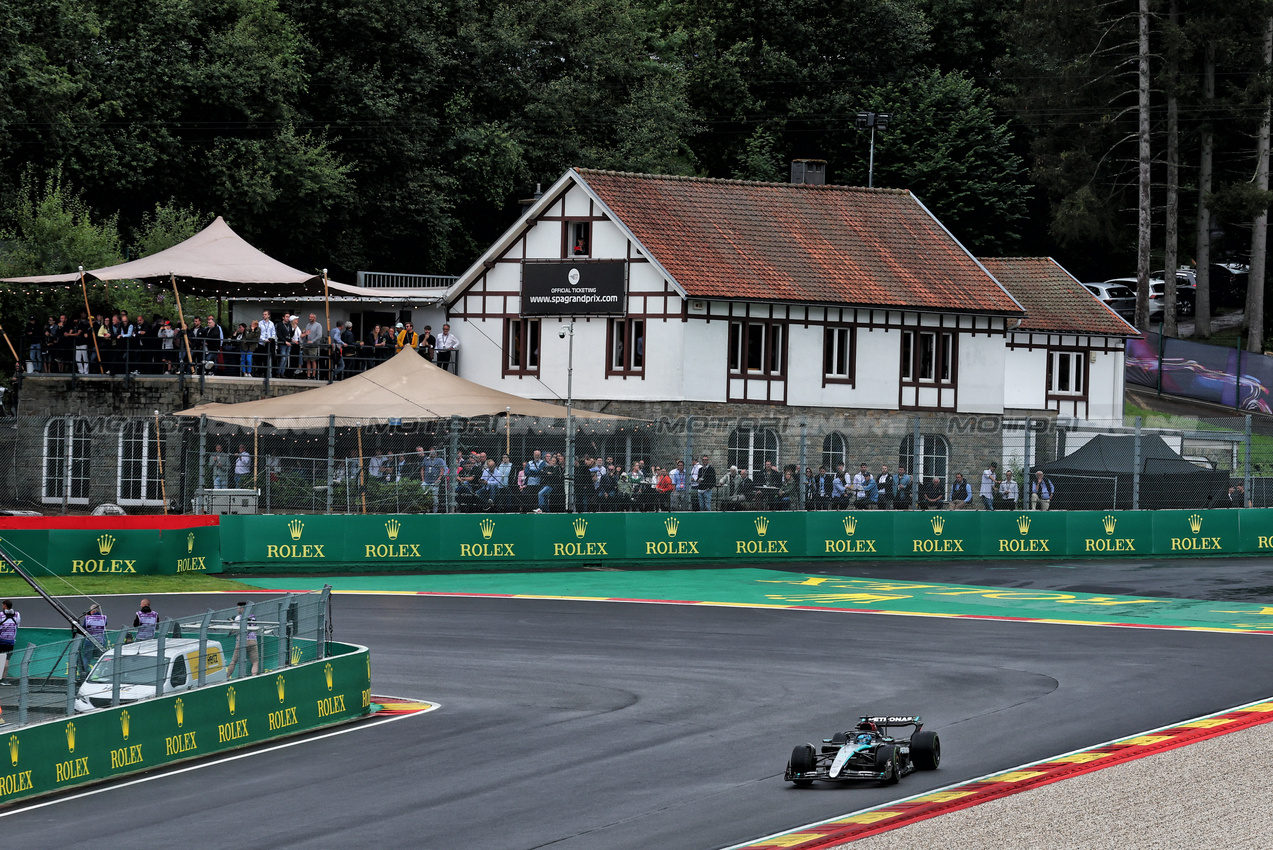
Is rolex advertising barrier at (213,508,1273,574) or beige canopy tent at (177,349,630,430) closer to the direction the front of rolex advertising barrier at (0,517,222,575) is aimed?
the rolex advertising barrier

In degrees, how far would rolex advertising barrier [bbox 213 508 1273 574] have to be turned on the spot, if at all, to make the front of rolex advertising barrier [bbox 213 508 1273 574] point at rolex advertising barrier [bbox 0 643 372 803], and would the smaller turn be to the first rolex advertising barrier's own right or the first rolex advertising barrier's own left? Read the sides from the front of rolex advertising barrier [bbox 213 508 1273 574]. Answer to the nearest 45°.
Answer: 0° — it already faces it

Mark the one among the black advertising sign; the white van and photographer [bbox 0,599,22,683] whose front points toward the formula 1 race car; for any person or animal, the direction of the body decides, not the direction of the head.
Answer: the black advertising sign

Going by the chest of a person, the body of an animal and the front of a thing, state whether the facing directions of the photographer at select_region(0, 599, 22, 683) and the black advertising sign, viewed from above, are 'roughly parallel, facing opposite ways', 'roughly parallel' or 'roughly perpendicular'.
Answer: roughly parallel, facing opposite ways

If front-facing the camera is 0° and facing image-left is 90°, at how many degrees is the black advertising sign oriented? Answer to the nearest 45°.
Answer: approximately 0°

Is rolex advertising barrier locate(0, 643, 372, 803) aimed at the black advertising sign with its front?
no

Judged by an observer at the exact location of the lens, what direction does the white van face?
facing the viewer and to the left of the viewer

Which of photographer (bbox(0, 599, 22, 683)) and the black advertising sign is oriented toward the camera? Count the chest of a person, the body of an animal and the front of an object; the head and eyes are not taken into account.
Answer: the black advertising sign

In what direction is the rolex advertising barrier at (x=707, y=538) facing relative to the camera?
toward the camera

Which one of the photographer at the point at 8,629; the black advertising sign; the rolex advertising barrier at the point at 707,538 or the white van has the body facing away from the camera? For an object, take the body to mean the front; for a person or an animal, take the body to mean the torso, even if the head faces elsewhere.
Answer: the photographer

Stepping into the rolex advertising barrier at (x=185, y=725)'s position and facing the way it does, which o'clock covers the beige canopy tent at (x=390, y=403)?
The beige canopy tent is roughly at 8 o'clock from the rolex advertising barrier.

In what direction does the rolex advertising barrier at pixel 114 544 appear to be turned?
toward the camera

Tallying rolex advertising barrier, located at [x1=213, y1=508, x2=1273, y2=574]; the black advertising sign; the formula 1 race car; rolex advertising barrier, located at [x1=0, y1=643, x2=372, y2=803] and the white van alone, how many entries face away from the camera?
0
